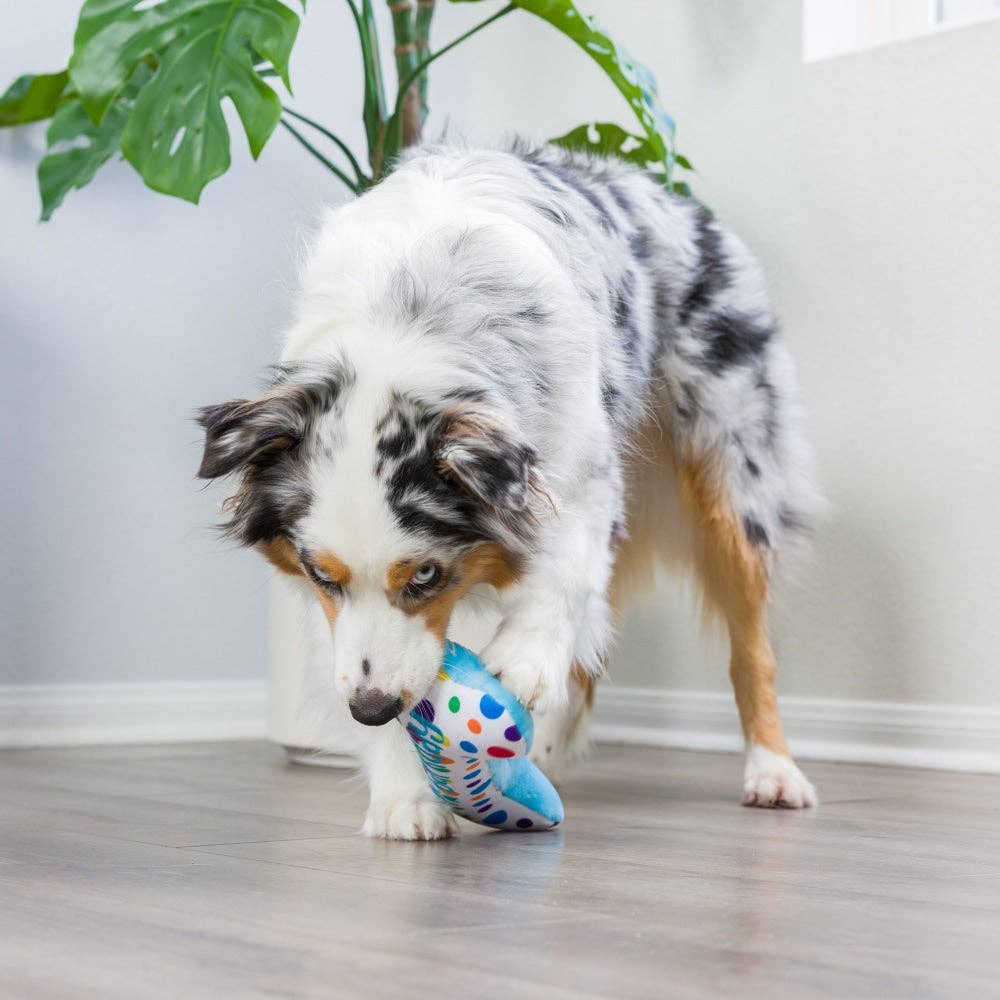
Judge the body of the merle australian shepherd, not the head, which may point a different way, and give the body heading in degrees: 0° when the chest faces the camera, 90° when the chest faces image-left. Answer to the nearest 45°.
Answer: approximately 45°
